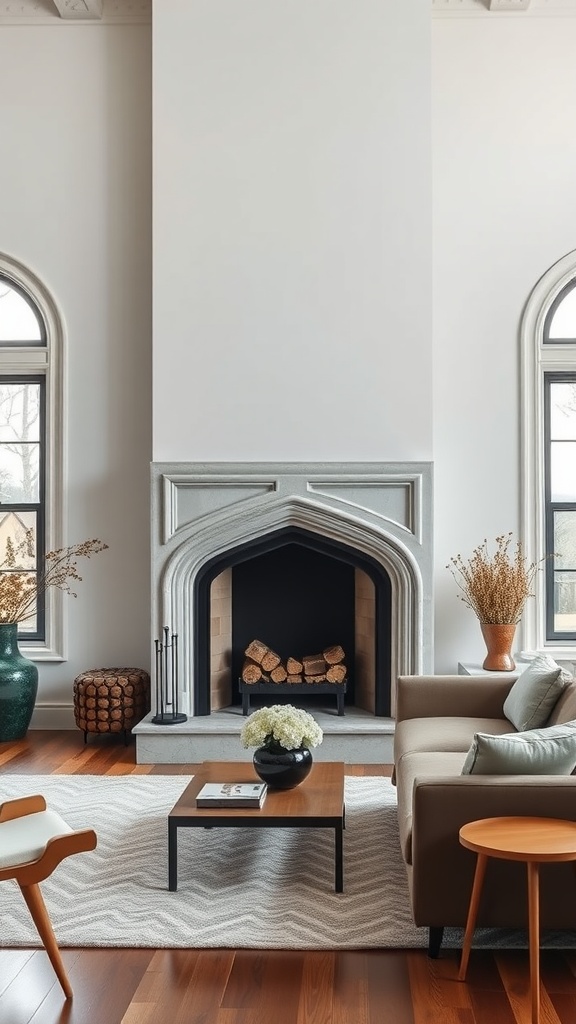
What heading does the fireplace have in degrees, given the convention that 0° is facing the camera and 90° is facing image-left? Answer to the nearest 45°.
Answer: approximately 0°

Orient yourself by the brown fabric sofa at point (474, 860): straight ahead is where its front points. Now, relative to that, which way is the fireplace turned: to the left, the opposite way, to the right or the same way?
to the left

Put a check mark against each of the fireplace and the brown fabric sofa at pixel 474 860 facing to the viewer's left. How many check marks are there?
1

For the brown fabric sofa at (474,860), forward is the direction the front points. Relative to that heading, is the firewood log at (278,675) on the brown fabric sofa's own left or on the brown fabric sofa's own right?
on the brown fabric sofa's own right

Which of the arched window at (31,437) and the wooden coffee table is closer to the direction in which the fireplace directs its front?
the wooden coffee table

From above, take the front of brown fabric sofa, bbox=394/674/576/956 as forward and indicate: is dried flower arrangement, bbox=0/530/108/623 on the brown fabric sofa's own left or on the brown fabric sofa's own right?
on the brown fabric sofa's own right

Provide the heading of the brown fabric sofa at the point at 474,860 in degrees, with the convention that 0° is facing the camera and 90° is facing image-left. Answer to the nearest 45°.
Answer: approximately 90°
